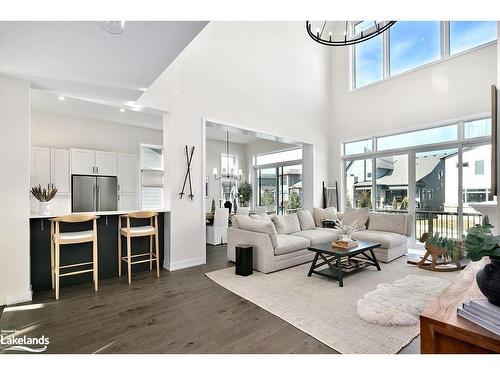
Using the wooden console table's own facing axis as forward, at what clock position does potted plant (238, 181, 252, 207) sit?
The potted plant is roughly at 3 o'clock from the wooden console table.

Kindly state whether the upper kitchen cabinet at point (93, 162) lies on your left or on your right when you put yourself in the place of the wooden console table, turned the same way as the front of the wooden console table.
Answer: on your right

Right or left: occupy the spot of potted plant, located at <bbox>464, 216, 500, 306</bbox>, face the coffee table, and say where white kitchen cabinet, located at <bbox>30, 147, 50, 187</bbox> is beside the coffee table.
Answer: left

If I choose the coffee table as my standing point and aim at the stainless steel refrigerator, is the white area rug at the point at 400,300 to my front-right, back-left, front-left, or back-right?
back-left

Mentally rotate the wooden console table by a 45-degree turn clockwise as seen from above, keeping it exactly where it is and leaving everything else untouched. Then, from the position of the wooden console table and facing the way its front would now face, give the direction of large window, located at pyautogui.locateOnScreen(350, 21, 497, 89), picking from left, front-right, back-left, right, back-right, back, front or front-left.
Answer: right

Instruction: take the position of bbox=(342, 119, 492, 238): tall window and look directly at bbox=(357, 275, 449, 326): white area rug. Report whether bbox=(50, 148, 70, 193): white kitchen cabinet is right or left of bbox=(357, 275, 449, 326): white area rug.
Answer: right
